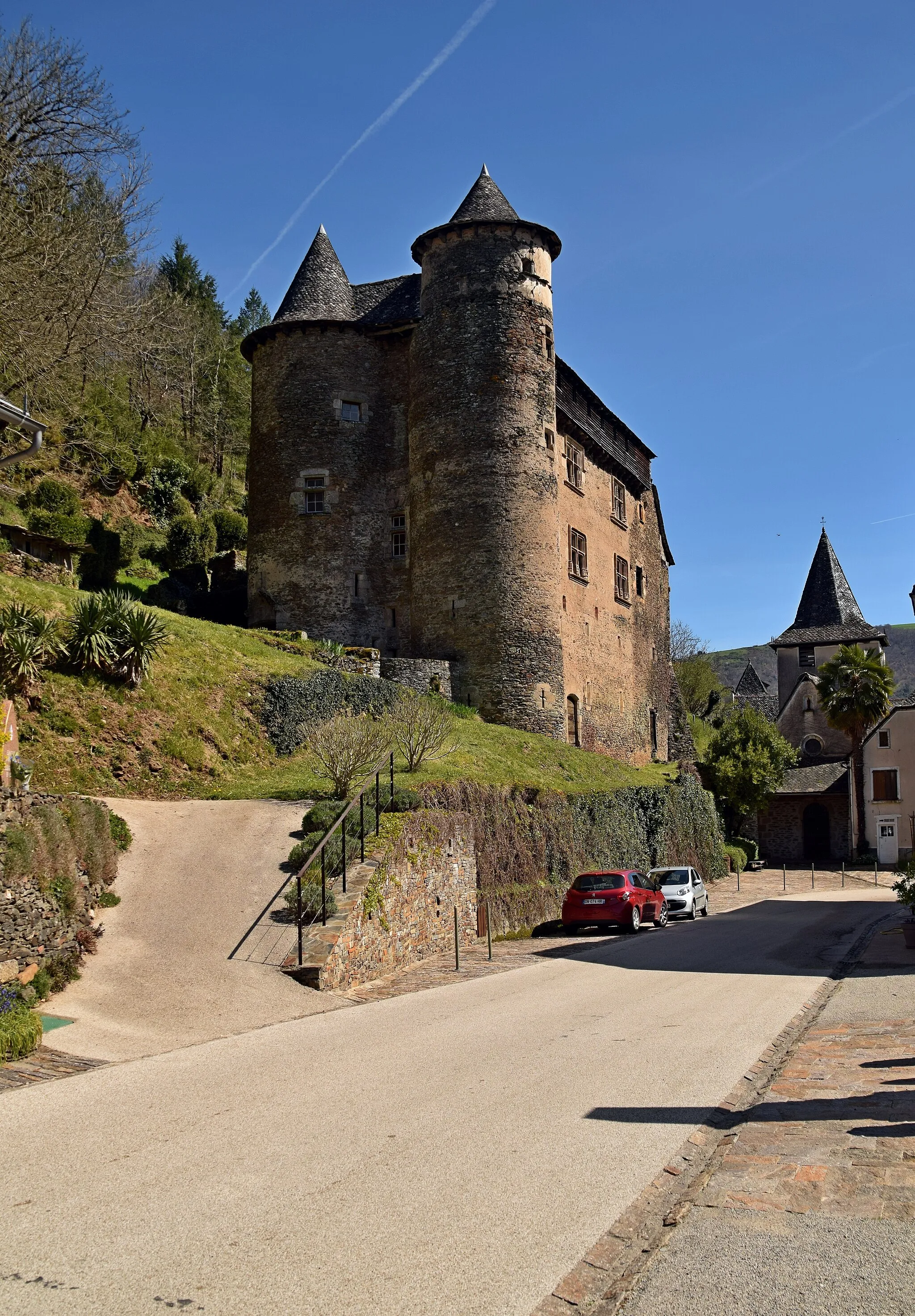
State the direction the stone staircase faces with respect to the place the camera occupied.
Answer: facing the viewer and to the left of the viewer

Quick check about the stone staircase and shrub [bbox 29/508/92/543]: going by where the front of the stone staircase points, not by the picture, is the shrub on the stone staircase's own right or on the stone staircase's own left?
on the stone staircase's own right

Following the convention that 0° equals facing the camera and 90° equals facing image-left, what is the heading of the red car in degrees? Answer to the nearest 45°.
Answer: approximately 225°

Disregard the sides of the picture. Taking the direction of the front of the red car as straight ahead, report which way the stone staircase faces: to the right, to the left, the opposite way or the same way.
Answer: the opposite way

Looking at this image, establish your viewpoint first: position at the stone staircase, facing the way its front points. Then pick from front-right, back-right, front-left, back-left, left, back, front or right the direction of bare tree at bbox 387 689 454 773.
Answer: back-right

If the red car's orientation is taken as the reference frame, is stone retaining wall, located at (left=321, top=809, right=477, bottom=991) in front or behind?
behind

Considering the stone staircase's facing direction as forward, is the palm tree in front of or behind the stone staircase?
behind

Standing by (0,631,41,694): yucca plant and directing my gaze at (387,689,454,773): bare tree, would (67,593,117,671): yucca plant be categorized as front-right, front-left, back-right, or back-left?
front-left

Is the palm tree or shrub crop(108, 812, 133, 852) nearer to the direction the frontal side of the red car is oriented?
the palm tree

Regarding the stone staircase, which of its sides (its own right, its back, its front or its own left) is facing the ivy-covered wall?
back

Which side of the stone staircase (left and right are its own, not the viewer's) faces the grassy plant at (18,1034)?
front
